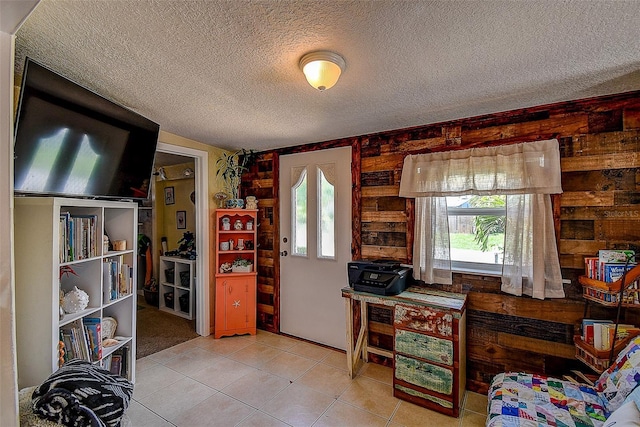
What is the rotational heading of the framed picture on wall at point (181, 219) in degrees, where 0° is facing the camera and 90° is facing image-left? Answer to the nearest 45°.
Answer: approximately 0°

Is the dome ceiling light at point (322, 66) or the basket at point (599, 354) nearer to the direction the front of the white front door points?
the dome ceiling light

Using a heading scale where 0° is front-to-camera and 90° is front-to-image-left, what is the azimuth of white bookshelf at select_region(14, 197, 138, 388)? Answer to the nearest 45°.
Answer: approximately 315°

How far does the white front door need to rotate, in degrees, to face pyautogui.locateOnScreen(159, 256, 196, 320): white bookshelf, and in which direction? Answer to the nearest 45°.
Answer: approximately 90° to its right

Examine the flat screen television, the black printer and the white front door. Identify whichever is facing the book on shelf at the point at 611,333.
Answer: the flat screen television

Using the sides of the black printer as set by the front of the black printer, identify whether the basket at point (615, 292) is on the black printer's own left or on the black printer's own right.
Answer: on the black printer's own left

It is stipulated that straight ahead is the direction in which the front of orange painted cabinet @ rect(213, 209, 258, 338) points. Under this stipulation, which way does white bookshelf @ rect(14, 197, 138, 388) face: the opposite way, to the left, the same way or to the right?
to the left

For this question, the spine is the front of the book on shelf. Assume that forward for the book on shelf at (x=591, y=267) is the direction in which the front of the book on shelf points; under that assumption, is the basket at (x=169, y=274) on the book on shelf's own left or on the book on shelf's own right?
on the book on shelf's own right
